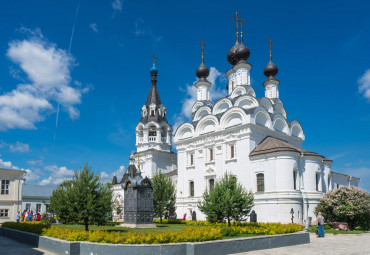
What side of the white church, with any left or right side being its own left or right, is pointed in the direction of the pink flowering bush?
back

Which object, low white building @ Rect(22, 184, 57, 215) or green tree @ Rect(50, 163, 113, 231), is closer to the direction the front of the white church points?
the low white building

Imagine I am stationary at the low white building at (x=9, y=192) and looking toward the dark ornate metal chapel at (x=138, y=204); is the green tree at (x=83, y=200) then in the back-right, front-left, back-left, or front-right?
front-right

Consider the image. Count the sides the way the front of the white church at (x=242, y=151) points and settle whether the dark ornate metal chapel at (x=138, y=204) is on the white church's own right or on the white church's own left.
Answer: on the white church's own left

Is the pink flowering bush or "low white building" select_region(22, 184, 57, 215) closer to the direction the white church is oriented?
the low white building

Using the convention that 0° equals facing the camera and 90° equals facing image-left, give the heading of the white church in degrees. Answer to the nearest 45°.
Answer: approximately 135°

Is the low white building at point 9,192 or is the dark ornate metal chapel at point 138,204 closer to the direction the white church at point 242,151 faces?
the low white building

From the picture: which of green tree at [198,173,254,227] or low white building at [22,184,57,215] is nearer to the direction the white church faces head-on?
the low white building

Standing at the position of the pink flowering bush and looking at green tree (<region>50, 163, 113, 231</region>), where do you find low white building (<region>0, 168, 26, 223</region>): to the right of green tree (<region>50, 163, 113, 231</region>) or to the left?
right

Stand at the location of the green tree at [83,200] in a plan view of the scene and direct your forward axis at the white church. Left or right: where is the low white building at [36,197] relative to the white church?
left

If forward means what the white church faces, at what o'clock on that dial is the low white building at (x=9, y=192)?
The low white building is roughly at 10 o'clock from the white church.

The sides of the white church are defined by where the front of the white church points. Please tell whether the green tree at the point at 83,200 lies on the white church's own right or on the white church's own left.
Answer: on the white church's own left
